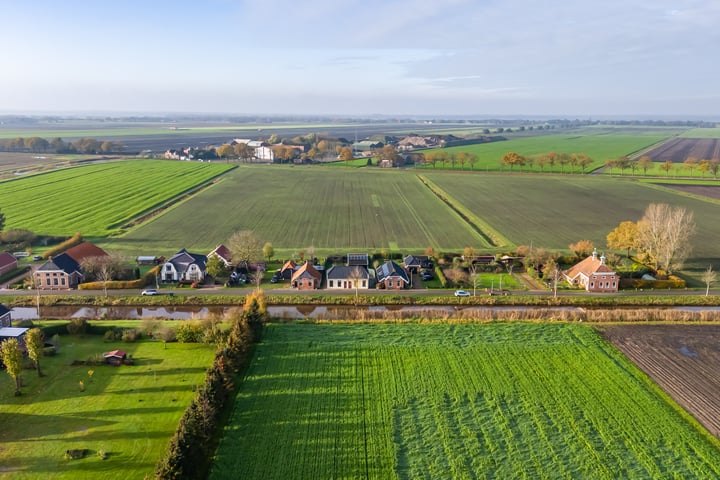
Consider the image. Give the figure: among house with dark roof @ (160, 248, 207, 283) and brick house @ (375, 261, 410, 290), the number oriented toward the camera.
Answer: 2

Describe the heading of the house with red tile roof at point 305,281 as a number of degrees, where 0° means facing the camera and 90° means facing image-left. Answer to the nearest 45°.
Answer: approximately 0°

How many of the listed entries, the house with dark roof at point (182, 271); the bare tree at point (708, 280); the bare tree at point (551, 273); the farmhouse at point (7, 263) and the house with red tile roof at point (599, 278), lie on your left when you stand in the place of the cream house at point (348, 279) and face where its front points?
3

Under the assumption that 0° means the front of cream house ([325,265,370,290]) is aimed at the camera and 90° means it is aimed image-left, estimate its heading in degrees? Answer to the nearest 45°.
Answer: approximately 0°

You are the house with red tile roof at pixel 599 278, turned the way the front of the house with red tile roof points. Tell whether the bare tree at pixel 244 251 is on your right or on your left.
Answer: on your right

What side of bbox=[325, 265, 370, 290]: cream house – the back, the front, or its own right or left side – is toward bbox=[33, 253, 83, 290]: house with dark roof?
right

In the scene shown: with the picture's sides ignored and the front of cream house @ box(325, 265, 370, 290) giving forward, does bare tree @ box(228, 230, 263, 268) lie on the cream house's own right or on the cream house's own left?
on the cream house's own right

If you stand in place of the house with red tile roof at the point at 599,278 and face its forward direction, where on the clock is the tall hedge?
The tall hedge is roughly at 1 o'clock from the house with red tile roof.
